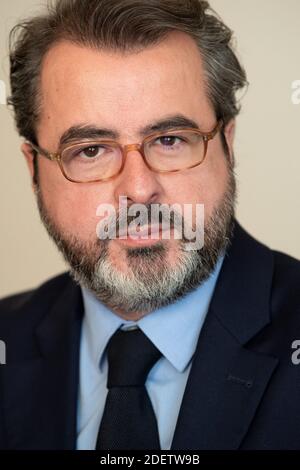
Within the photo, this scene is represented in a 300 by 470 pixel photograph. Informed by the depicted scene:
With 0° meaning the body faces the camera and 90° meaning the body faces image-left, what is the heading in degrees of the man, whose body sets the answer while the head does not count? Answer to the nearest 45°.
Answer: approximately 0°
